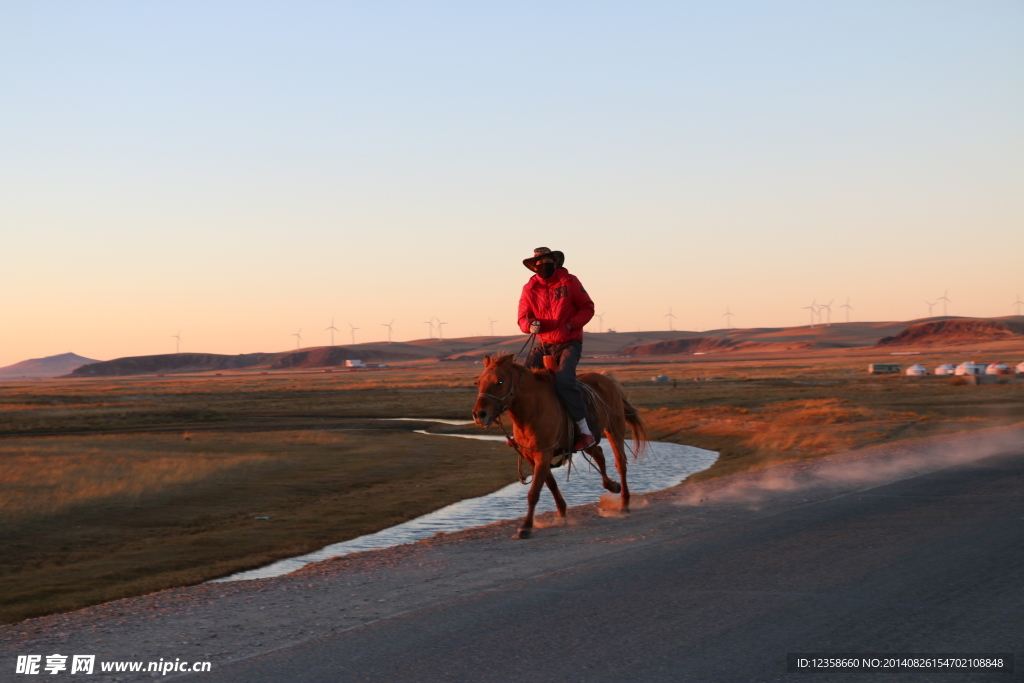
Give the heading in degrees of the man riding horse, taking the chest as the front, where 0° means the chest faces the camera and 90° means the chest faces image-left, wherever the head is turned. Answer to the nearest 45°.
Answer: approximately 45°

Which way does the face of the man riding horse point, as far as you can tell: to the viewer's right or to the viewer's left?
to the viewer's left
